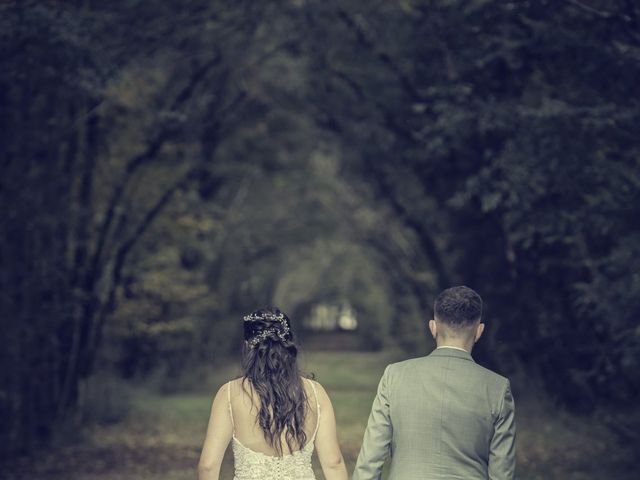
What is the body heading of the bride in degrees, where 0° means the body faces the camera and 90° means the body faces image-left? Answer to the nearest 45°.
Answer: approximately 180°

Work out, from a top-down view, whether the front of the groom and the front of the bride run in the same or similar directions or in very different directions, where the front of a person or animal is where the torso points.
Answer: same or similar directions

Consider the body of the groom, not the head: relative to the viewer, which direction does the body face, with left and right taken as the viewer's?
facing away from the viewer

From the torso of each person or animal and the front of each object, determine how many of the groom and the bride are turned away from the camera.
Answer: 2

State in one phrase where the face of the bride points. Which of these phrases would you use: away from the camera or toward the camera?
away from the camera

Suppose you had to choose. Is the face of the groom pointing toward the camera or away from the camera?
away from the camera

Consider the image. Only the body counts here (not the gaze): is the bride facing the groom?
no

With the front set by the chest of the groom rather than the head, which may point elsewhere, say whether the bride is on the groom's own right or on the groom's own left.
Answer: on the groom's own left
